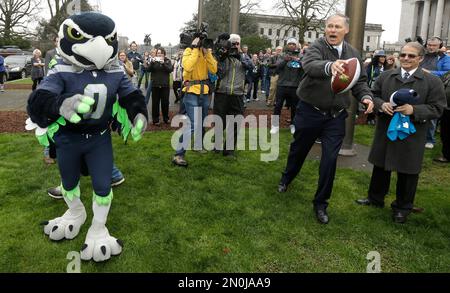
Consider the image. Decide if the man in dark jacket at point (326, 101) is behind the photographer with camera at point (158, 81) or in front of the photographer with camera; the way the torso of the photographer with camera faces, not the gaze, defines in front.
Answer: in front

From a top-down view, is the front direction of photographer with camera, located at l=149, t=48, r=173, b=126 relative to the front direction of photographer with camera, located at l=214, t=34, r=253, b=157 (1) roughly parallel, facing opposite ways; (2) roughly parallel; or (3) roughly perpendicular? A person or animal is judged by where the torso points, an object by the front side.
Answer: roughly parallel

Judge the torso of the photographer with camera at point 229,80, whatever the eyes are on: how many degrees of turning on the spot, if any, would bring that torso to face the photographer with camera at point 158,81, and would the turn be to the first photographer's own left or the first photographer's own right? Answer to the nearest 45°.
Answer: approximately 135° to the first photographer's own right

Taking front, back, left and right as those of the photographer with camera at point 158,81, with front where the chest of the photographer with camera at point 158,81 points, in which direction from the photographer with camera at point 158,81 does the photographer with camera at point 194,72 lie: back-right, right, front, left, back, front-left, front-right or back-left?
front

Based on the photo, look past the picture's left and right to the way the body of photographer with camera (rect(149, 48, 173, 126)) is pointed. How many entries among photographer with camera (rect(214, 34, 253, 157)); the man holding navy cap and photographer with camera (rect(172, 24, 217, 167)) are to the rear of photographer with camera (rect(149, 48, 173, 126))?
0

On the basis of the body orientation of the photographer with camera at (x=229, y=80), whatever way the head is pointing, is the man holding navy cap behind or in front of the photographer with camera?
in front

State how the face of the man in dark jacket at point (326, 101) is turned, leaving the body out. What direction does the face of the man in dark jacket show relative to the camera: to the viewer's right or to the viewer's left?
to the viewer's left
